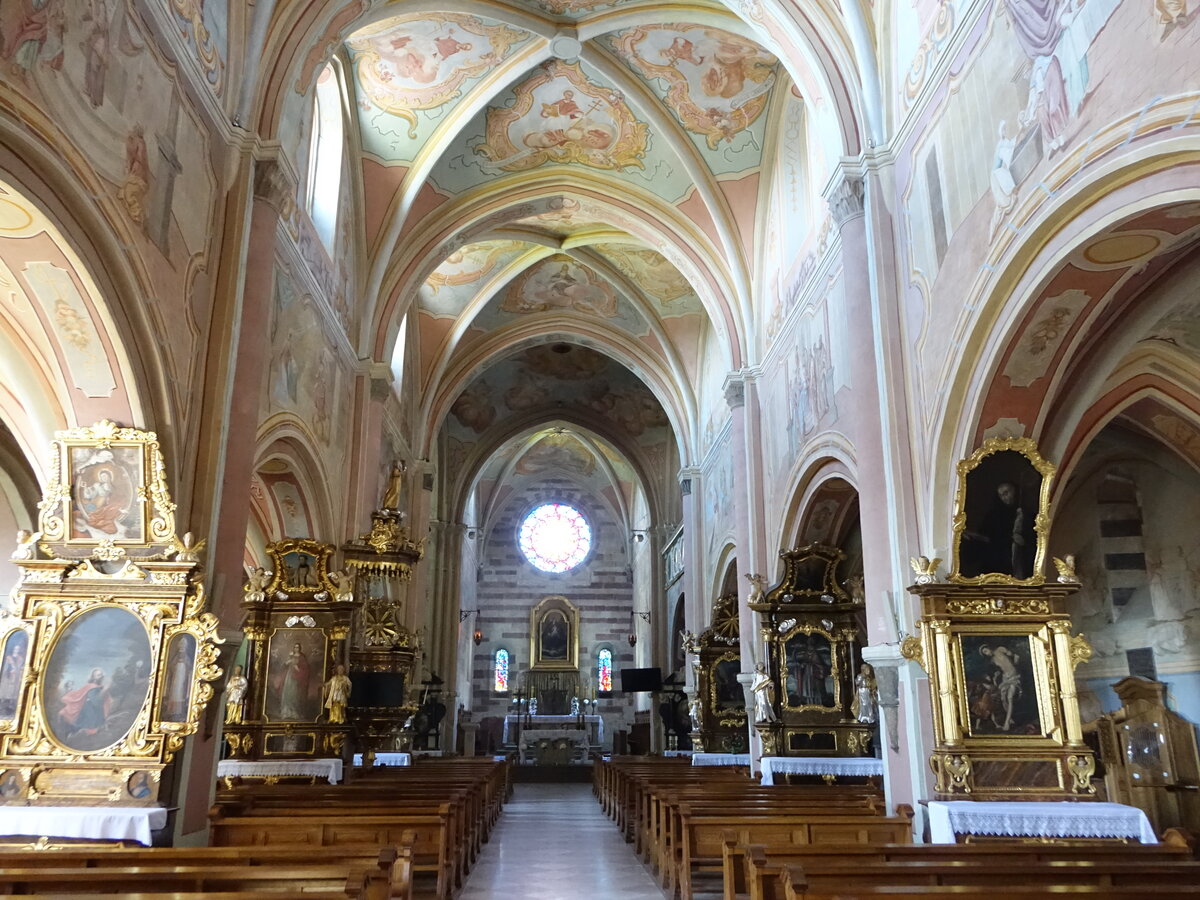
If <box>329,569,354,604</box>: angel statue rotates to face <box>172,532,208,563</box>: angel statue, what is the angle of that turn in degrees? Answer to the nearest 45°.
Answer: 0° — it already faces it

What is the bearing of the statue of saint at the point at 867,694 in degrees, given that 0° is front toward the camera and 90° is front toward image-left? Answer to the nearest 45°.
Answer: approximately 0°

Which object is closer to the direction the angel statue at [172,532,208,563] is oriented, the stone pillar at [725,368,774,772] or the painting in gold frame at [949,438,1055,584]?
the painting in gold frame

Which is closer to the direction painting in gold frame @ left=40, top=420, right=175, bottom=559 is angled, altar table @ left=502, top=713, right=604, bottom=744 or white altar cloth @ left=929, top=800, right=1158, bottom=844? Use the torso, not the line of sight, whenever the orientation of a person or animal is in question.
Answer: the white altar cloth

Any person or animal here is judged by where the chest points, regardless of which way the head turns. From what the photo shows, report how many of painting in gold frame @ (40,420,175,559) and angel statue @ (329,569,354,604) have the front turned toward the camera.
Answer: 2
